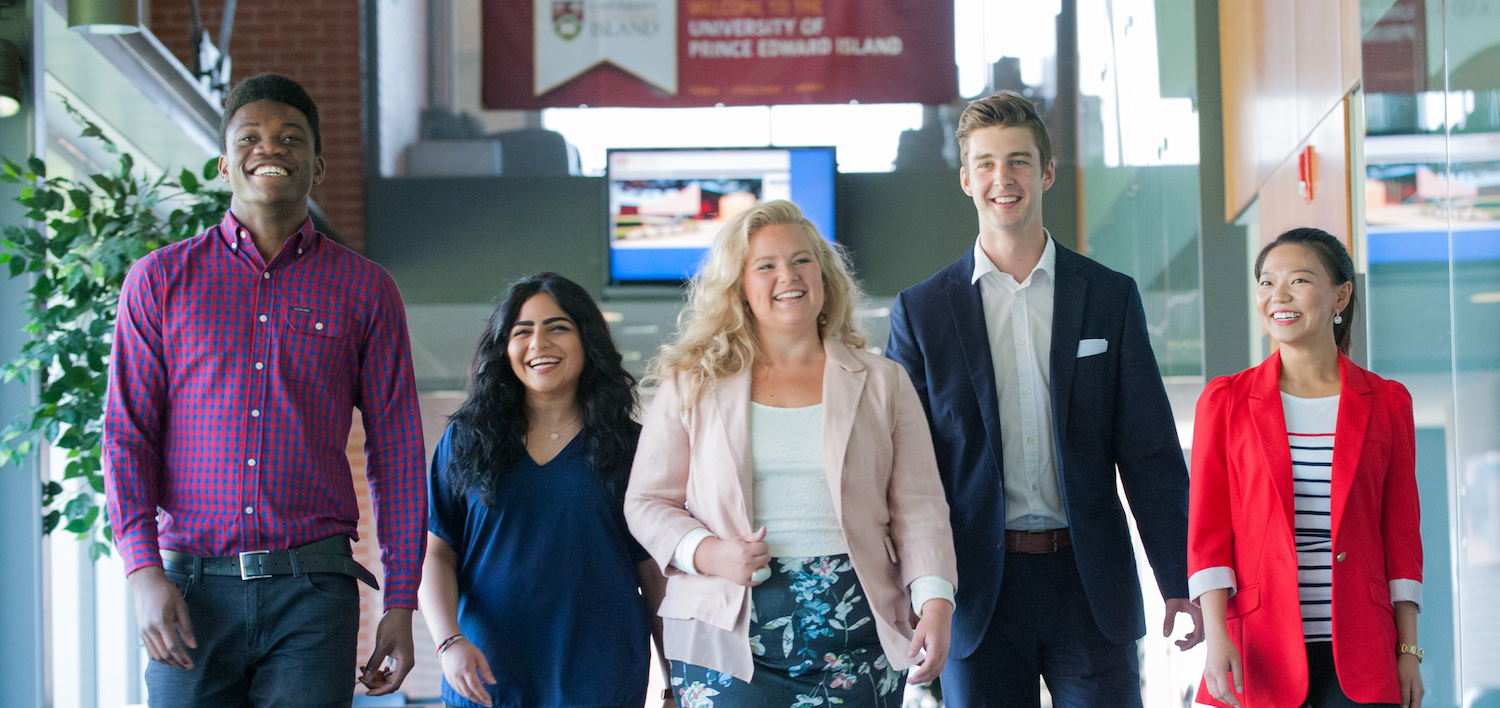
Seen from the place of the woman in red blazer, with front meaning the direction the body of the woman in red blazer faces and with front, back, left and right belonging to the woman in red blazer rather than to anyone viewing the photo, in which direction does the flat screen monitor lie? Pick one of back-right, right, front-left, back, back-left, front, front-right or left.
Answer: back-right

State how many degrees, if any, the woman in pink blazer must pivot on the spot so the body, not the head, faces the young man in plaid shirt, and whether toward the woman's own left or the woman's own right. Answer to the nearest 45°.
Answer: approximately 90° to the woman's own right

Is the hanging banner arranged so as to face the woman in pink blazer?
yes

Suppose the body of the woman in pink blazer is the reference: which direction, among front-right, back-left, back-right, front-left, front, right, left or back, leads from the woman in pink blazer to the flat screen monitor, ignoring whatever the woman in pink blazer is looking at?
back

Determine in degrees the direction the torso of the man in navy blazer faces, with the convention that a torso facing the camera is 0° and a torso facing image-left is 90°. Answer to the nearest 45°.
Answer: approximately 0°

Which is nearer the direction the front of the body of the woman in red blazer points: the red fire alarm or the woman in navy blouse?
the woman in navy blouse

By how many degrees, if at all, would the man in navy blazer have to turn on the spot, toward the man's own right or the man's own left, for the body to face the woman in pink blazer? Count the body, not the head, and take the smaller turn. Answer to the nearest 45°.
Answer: approximately 45° to the man's own right

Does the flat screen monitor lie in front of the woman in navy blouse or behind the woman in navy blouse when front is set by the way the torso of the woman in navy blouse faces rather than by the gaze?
behind

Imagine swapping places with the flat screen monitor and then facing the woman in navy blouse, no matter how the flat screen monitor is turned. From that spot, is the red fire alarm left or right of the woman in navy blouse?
left

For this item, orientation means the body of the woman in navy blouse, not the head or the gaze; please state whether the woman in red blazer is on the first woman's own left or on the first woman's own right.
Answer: on the first woman's own left

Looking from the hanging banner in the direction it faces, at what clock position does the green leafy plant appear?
The green leafy plant is roughly at 1 o'clock from the hanging banner.

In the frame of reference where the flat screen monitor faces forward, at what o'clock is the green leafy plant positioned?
The green leafy plant is roughly at 1 o'clock from the flat screen monitor.
